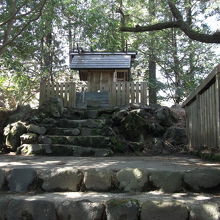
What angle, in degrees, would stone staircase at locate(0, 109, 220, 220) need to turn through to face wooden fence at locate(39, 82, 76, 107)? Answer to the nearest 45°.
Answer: approximately 180°

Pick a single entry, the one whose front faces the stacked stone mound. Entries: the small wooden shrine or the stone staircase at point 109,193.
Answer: the small wooden shrine

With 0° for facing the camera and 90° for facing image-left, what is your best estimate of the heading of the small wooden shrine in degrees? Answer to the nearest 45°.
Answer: approximately 0°

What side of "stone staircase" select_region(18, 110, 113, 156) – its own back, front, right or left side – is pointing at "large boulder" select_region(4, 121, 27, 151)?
right
